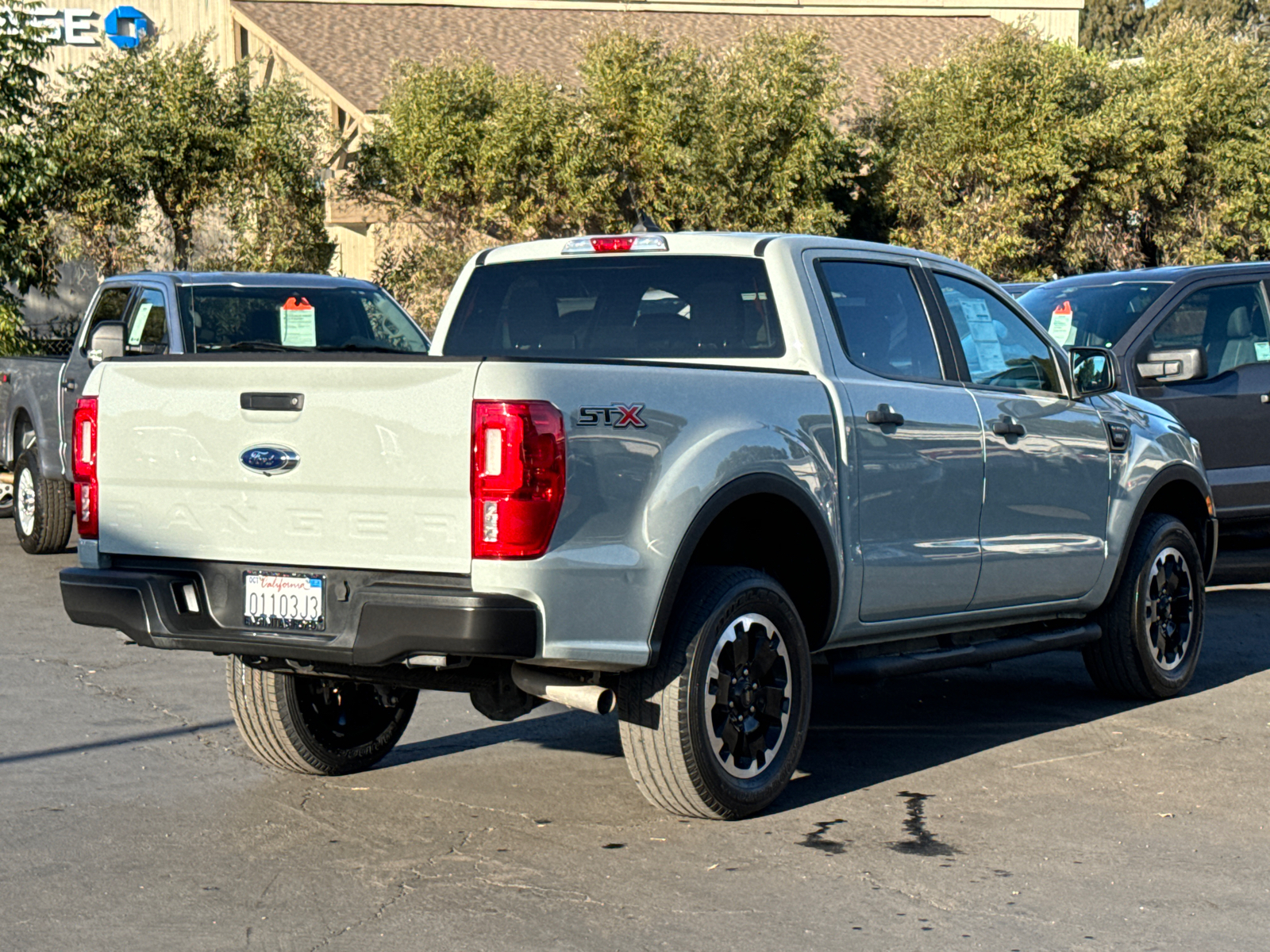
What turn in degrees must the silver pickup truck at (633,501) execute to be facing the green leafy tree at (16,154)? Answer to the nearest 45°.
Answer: approximately 90° to its left

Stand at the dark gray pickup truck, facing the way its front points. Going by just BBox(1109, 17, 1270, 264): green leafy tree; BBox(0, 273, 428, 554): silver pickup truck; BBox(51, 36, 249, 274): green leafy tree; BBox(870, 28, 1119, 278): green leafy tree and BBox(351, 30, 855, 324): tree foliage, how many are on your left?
0

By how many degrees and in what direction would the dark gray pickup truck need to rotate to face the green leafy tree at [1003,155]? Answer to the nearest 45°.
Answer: approximately 135° to its right

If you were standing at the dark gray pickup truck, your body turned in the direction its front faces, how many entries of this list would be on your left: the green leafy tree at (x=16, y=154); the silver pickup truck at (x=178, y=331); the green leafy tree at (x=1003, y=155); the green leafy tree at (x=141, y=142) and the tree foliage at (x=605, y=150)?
0

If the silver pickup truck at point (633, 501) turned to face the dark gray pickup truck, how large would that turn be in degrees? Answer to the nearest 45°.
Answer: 0° — it already faces it

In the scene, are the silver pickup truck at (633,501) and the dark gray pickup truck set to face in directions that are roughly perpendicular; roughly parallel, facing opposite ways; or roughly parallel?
roughly parallel, facing opposite ways

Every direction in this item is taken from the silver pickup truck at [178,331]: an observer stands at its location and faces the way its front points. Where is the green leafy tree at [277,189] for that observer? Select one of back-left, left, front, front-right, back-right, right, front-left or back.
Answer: back-left

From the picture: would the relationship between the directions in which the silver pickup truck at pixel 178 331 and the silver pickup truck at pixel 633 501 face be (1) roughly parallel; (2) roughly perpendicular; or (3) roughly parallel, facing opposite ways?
roughly perpendicular

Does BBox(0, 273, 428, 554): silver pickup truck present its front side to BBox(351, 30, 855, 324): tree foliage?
no

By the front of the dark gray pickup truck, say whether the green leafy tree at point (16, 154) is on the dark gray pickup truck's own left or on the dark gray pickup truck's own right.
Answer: on the dark gray pickup truck's own right

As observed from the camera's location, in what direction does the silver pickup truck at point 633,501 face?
facing away from the viewer and to the right of the viewer

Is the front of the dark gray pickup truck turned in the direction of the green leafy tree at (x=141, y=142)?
no

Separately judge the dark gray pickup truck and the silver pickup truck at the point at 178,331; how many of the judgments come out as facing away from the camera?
0

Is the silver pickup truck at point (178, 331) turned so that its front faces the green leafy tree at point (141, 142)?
no

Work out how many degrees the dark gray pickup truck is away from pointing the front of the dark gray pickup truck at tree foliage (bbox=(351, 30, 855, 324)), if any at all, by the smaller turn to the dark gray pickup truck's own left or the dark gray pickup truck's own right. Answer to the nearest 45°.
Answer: approximately 90° to the dark gray pickup truck's own right

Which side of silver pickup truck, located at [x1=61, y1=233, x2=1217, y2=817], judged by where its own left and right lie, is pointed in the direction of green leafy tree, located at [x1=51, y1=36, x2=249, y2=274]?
left

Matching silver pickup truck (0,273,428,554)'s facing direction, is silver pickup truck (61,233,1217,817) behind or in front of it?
in front

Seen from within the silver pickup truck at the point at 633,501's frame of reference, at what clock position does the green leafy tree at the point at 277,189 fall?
The green leafy tree is roughly at 10 o'clock from the silver pickup truck.

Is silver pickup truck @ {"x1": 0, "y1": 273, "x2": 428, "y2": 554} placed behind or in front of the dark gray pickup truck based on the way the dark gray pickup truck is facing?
in front

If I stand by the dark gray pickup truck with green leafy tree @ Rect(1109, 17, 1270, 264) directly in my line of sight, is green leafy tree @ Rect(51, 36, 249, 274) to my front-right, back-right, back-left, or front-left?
front-left

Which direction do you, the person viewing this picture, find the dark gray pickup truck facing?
facing the viewer and to the left of the viewer

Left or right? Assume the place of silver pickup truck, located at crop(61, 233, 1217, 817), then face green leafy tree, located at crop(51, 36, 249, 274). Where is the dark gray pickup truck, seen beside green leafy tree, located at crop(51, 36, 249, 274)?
right

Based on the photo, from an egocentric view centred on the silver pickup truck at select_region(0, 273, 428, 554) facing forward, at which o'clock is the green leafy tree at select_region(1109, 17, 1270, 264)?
The green leafy tree is roughly at 9 o'clock from the silver pickup truck.

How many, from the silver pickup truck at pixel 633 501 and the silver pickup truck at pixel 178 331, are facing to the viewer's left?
0
